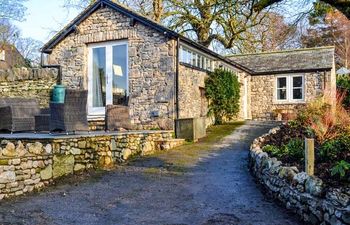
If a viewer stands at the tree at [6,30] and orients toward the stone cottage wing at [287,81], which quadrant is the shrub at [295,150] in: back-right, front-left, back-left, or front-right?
front-right

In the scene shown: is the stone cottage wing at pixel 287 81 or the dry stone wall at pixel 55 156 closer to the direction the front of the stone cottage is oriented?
the dry stone wall

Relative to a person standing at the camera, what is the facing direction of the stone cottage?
facing the viewer

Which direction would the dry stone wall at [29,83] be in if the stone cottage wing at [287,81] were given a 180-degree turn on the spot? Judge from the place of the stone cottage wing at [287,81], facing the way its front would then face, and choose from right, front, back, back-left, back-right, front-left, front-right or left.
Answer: back-left

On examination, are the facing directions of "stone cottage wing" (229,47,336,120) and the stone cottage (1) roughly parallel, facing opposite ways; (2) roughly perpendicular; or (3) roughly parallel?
roughly parallel

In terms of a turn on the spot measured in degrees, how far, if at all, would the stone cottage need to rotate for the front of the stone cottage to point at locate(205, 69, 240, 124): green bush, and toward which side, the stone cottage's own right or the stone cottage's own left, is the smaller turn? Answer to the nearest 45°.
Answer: approximately 135° to the stone cottage's own left

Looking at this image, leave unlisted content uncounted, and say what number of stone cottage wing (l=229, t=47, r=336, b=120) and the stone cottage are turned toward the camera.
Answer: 2

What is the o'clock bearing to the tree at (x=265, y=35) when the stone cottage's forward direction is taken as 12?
The tree is roughly at 7 o'clock from the stone cottage.

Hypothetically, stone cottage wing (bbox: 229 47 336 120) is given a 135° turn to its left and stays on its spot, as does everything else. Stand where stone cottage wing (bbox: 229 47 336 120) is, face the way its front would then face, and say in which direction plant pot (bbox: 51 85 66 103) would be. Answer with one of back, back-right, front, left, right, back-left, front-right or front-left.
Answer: back

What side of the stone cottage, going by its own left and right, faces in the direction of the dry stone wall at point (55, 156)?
front

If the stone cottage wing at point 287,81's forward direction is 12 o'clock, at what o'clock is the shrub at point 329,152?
The shrub is roughly at 12 o'clock from the stone cottage wing.

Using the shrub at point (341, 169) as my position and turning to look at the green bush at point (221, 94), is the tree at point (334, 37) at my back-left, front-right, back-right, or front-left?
front-right

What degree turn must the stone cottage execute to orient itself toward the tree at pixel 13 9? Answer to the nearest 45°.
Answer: approximately 135° to its right

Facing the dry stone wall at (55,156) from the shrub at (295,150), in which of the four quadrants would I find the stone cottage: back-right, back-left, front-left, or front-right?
front-right

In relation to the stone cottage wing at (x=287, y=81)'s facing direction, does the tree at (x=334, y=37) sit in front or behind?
behind

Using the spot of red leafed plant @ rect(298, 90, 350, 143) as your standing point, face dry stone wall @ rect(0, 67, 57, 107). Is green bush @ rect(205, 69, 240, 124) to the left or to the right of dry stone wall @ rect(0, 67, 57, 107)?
right

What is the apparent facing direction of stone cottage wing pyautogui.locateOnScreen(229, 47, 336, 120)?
toward the camera

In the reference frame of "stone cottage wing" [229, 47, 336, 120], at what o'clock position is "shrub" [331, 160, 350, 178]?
The shrub is roughly at 12 o'clock from the stone cottage wing.
